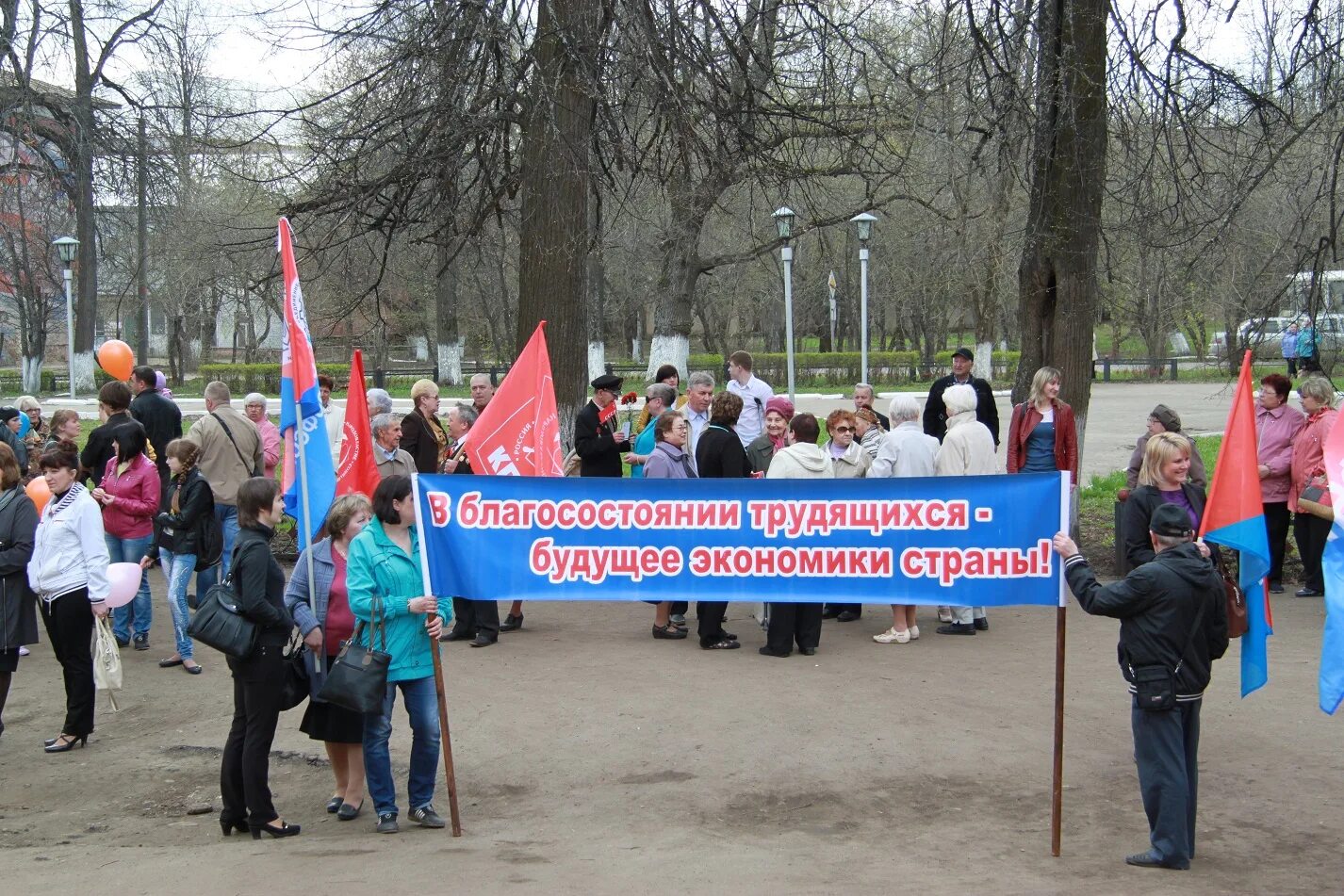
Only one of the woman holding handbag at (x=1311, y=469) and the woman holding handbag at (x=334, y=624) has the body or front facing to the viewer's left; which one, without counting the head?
the woman holding handbag at (x=1311, y=469)

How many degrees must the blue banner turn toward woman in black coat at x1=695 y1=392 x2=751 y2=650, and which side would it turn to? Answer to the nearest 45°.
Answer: approximately 180°

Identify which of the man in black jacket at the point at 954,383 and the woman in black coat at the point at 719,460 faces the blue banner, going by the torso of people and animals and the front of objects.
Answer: the man in black jacket

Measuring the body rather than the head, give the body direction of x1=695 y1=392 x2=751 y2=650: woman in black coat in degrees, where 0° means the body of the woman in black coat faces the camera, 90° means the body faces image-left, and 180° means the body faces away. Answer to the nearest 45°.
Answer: approximately 225°

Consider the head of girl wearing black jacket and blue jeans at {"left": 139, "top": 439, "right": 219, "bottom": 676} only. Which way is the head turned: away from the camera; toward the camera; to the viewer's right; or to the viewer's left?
to the viewer's left

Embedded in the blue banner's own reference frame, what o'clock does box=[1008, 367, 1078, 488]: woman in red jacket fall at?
The woman in red jacket is roughly at 7 o'clock from the blue banner.

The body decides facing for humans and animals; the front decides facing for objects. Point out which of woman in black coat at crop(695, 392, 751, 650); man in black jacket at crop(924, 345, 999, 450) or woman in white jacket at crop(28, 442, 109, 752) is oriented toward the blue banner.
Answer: the man in black jacket
